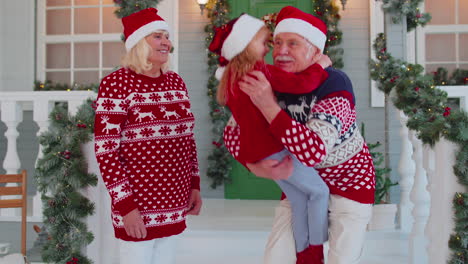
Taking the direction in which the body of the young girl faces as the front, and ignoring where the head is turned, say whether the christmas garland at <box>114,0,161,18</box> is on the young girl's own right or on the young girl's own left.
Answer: on the young girl's own left

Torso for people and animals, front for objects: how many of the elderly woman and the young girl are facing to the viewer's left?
0

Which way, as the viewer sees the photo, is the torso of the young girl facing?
to the viewer's right

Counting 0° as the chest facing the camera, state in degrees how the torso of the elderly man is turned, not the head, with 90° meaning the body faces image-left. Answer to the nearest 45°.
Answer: approximately 45°

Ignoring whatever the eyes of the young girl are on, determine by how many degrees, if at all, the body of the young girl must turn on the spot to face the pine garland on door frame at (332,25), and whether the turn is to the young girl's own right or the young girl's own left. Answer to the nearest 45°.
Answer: approximately 90° to the young girl's own left

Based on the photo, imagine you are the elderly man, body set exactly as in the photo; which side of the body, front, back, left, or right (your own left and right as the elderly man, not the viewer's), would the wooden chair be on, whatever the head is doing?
right

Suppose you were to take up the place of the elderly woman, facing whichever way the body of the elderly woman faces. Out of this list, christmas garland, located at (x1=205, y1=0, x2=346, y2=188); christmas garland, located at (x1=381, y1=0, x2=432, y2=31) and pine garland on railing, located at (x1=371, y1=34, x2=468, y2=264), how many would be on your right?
0

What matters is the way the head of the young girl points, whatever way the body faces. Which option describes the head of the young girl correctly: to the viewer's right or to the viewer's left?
to the viewer's right

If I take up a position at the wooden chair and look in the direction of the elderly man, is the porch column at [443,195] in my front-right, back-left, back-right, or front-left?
front-left

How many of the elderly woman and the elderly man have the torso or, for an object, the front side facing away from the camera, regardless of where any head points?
0

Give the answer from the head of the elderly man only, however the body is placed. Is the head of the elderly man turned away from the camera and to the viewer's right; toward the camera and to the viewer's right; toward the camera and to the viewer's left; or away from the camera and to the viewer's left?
toward the camera and to the viewer's left

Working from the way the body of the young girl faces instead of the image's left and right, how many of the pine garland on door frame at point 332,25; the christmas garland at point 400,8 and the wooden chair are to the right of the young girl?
0

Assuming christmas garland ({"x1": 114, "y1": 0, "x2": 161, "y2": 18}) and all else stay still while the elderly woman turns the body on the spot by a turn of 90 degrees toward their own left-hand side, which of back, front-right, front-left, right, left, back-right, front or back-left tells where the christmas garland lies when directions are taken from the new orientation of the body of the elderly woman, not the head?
front-left
